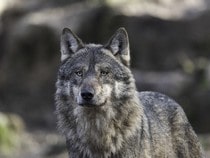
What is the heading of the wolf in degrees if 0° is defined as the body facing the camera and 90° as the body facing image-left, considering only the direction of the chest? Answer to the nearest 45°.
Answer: approximately 45°
